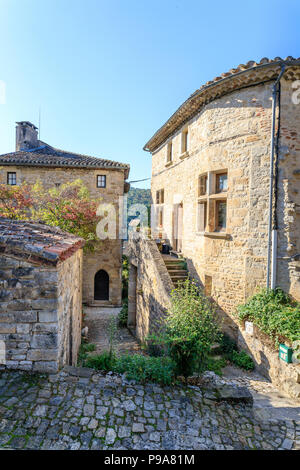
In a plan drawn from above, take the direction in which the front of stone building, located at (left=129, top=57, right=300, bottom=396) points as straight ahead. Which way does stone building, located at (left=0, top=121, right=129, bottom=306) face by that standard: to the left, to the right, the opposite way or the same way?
to the left

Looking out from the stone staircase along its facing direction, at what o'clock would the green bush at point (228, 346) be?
The green bush is roughly at 11 o'clock from the stone staircase.

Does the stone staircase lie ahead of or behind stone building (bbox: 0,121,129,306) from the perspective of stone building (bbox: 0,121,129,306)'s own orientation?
ahead

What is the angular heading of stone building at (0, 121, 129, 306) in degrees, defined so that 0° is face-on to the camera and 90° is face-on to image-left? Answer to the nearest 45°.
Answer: approximately 0°

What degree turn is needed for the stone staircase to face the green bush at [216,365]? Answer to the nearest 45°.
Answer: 0° — it already faces it

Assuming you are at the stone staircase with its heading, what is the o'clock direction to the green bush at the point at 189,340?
The green bush is roughly at 12 o'clock from the stone staircase.

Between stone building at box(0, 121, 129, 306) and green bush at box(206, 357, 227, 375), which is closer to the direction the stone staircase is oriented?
the green bush

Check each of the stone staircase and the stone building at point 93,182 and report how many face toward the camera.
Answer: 2

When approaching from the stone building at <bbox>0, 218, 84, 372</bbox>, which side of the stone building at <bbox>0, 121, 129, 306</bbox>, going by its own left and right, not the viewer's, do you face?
front

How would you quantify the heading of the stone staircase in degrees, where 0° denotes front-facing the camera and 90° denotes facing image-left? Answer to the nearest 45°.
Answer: approximately 0°

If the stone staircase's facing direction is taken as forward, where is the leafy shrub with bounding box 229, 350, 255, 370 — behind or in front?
in front
